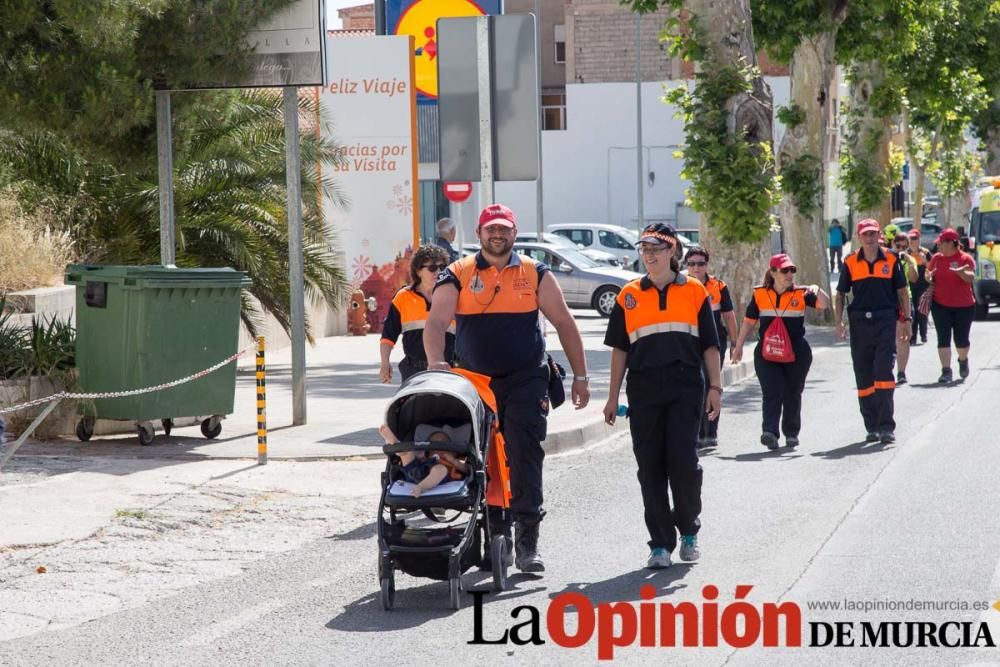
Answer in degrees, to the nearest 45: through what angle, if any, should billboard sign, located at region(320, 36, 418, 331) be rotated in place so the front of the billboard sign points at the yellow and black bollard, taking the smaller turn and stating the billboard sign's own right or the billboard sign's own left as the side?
0° — it already faces it

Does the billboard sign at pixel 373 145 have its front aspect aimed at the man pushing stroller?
yes

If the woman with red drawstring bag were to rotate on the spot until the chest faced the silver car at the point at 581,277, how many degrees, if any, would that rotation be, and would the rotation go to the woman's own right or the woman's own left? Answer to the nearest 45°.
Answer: approximately 180°

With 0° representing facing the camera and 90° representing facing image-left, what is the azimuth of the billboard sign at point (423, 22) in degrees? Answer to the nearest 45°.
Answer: approximately 0°

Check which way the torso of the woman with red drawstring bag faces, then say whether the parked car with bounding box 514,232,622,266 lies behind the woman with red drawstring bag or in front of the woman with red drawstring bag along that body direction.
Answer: behind

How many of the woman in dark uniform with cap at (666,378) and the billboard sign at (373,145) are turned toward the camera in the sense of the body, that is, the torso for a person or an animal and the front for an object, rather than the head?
2
